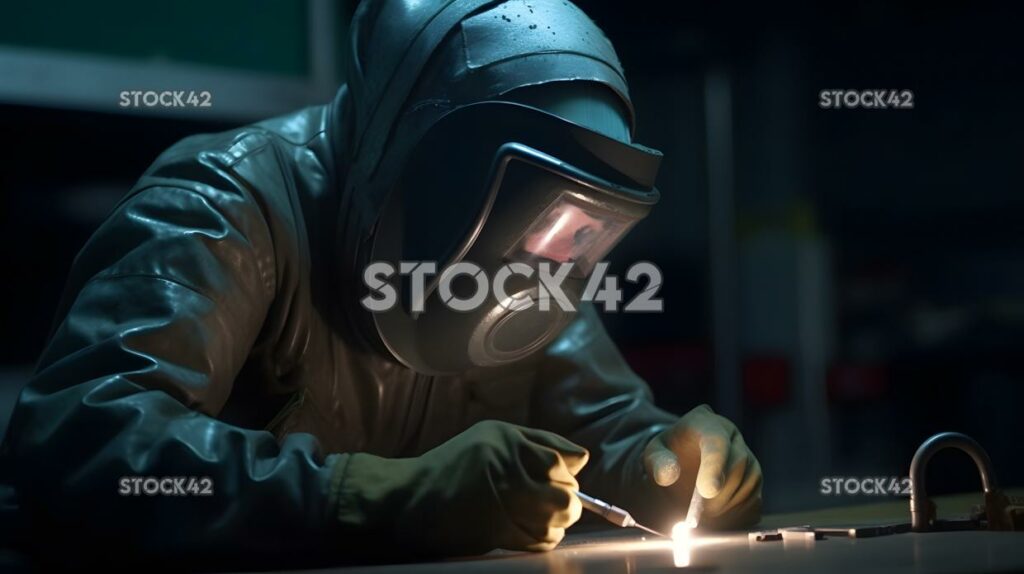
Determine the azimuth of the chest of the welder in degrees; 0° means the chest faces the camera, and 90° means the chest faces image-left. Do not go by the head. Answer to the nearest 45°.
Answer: approximately 315°

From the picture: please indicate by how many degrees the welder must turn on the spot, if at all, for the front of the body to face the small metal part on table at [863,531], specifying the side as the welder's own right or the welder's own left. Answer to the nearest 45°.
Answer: approximately 45° to the welder's own left

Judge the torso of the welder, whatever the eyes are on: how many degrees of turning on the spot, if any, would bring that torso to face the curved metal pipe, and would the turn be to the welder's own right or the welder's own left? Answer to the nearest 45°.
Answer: approximately 45° to the welder's own left

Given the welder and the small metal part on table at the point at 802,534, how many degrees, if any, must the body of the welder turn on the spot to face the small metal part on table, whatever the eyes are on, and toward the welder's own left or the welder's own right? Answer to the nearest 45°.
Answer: approximately 45° to the welder's own left
